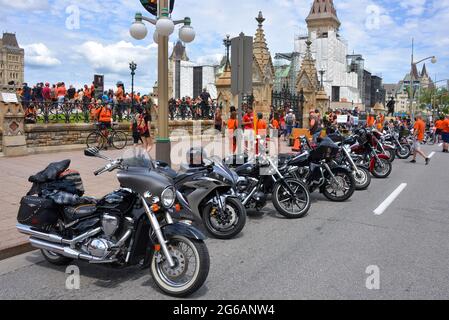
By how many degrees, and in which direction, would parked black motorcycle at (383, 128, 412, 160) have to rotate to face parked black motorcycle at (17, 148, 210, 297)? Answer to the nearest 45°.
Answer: approximately 45° to its right

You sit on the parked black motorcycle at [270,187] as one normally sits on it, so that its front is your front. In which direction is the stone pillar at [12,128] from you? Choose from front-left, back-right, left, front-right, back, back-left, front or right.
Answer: back

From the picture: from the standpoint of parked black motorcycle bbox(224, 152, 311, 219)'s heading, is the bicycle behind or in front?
behind

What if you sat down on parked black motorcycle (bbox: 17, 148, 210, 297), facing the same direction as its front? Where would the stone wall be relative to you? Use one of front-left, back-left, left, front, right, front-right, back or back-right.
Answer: back-left

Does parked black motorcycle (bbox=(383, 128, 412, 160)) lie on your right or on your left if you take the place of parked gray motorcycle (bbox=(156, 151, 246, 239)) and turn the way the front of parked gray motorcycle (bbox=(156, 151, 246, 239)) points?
on your left

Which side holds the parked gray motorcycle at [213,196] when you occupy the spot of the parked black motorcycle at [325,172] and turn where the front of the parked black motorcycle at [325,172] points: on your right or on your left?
on your right
